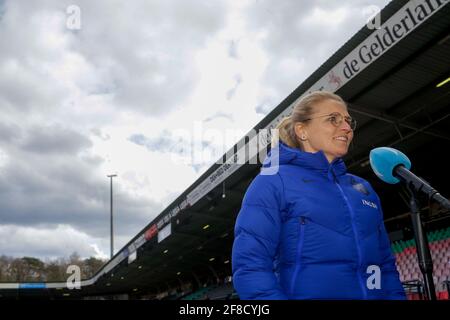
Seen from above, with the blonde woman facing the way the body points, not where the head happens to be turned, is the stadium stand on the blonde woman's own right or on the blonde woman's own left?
on the blonde woman's own left
